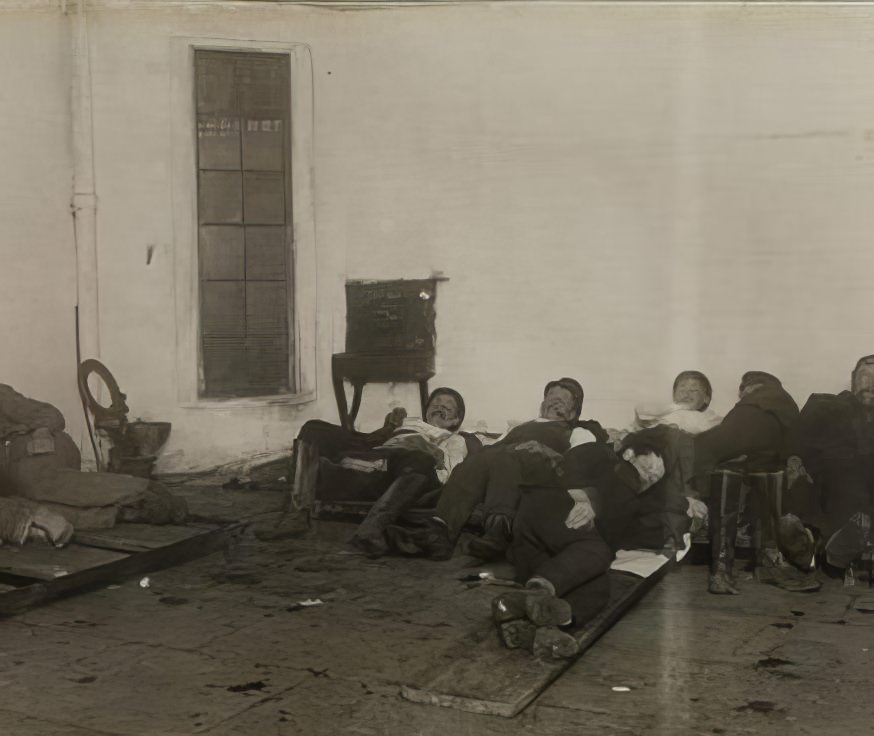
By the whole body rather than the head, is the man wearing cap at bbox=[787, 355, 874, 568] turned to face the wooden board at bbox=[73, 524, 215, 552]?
no

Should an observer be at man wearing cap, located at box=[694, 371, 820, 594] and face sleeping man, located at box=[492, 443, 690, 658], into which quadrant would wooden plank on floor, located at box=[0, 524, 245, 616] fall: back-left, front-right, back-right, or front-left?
front-right

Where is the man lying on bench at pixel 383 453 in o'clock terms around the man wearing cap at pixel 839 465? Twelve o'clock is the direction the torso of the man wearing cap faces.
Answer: The man lying on bench is roughly at 3 o'clock from the man wearing cap.

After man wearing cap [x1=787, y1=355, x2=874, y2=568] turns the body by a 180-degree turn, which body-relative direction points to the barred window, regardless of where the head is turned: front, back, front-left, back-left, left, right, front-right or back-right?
left

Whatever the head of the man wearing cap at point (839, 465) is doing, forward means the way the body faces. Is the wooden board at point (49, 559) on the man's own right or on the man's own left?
on the man's own right

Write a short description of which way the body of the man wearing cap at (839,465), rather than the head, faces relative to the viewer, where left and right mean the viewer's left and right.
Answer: facing the viewer

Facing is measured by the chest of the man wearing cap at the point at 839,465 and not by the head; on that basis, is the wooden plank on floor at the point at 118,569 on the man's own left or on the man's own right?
on the man's own right

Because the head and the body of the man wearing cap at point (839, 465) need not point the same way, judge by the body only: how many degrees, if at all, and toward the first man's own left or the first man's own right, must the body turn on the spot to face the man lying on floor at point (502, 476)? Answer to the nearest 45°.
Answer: approximately 90° to the first man's own right

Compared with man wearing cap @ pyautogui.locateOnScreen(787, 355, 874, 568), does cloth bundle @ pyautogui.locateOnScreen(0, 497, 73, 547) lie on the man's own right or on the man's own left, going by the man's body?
on the man's own right
